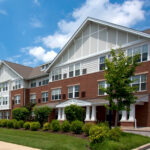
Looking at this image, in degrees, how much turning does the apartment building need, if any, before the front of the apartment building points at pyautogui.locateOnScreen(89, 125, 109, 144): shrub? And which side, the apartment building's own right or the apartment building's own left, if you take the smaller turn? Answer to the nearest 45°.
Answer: approximately 45° to the apartment building's own left

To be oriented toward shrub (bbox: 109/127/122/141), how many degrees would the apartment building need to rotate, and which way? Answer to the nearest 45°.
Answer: approximately 45° to its left

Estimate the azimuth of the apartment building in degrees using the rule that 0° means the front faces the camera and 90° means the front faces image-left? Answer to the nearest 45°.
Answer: approximately 45°
